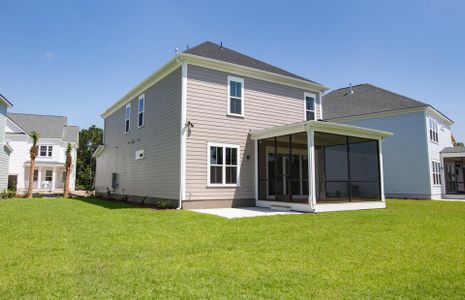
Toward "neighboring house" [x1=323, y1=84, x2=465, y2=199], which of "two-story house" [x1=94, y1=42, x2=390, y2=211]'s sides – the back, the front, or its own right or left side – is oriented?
right

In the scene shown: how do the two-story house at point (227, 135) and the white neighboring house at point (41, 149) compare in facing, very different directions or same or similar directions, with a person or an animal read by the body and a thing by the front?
very different directions

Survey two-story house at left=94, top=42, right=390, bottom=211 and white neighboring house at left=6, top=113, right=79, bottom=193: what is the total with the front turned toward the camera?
1

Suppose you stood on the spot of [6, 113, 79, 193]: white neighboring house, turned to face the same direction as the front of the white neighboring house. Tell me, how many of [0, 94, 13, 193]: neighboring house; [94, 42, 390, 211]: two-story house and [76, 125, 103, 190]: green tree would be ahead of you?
2

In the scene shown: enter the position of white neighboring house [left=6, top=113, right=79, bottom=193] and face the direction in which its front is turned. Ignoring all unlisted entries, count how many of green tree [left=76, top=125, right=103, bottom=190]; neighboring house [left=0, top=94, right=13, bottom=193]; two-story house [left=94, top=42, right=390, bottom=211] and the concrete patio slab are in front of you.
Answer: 3

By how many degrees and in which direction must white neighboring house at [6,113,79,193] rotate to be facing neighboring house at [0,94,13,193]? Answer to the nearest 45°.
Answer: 0° — it already faces it

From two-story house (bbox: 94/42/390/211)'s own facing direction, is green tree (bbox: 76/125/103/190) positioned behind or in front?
in front

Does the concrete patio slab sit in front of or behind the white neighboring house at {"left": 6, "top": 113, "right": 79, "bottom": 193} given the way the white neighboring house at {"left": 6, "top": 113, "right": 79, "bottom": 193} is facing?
in front

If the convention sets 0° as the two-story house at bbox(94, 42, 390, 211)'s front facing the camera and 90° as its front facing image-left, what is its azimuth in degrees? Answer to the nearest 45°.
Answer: approximately 135°

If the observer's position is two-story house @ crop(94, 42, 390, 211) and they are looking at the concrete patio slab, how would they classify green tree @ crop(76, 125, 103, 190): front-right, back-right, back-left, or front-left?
back-right
